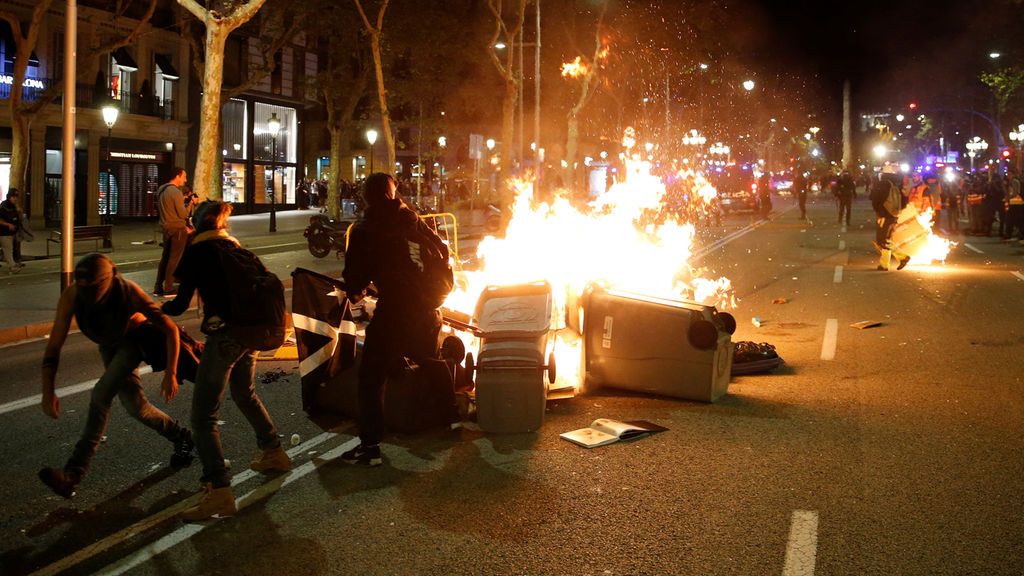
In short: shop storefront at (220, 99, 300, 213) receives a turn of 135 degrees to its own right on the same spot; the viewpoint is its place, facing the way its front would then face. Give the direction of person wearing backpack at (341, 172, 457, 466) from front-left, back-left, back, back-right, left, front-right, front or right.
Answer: left

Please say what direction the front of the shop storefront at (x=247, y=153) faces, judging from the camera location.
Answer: facing the viewer and to the right of the viewer

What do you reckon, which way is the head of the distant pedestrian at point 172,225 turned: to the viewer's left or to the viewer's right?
to the viewer's right

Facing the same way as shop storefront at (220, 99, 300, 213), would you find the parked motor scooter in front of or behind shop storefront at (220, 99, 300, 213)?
in front

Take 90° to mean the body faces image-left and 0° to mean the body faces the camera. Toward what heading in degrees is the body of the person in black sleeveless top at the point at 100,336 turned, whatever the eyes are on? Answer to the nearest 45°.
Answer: approximately 45°

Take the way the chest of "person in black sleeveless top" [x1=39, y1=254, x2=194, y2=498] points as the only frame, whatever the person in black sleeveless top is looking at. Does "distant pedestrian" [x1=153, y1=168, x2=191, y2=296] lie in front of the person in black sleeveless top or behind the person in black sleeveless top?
behind

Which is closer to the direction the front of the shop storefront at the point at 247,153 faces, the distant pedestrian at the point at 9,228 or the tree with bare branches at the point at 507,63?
the tree with bare branches

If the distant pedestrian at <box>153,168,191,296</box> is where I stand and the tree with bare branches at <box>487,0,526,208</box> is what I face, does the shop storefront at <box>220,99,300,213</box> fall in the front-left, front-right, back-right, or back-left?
front-left

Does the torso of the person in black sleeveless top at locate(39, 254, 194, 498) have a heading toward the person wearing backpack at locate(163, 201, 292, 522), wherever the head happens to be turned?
no

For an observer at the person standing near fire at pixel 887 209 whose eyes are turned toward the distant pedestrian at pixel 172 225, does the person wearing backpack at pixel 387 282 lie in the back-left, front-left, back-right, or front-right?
front-left

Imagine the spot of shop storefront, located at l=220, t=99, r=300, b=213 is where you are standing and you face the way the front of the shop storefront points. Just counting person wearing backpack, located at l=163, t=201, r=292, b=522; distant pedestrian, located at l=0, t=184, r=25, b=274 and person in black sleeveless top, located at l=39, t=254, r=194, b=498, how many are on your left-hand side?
0

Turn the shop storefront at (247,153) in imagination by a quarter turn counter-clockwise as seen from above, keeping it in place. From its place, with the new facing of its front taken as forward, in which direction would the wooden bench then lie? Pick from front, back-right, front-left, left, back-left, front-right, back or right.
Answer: back-right

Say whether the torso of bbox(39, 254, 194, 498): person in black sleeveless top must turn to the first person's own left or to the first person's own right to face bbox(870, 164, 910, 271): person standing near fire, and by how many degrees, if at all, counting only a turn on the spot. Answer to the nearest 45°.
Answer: approximately 180°

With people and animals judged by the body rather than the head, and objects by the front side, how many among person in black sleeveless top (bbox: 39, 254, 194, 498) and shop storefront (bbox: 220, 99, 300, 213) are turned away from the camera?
0

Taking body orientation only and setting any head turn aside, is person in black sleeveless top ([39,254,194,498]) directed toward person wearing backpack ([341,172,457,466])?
no

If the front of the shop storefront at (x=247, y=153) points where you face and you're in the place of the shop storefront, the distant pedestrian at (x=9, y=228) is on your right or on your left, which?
on your right

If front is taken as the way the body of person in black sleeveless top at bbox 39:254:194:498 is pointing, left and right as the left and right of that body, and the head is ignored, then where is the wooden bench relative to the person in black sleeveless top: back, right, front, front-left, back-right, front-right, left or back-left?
back-right

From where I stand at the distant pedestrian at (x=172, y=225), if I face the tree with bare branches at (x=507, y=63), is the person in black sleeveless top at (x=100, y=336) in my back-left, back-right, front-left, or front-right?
back-right
